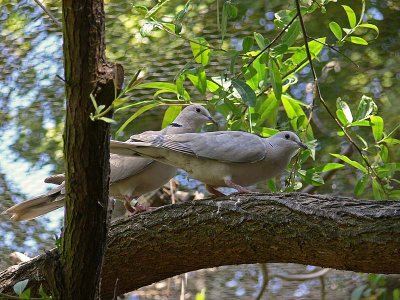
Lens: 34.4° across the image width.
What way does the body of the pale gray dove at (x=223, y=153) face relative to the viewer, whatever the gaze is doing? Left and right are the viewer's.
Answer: facing to the right of the viewer

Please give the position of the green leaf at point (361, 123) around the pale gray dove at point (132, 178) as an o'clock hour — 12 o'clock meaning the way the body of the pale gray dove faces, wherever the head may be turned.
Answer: The green leaf is roughly at 1 o'clock from the pale gray dove.

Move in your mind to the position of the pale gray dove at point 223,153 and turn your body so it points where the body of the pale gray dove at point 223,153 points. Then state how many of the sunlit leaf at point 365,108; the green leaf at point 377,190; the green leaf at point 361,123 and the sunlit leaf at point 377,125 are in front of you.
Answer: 4

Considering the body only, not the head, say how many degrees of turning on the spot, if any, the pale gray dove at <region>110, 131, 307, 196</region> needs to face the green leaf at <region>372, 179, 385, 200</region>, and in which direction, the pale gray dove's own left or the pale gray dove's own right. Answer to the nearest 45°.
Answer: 0° — it already faces it

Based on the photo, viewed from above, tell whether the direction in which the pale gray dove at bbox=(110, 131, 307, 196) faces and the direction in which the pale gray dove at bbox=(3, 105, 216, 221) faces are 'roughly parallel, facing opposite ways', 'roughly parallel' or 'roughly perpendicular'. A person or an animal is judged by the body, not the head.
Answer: roughly parallel

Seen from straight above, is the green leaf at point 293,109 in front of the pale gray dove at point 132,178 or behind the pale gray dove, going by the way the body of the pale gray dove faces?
in front

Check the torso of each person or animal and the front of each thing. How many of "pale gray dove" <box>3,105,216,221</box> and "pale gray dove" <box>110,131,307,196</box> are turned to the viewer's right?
2

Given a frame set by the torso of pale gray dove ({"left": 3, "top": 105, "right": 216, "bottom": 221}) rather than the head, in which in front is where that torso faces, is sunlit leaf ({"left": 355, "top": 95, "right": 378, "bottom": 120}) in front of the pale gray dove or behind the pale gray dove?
in front

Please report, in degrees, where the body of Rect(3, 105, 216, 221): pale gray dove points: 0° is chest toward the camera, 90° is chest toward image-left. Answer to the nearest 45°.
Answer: approximately 270°
